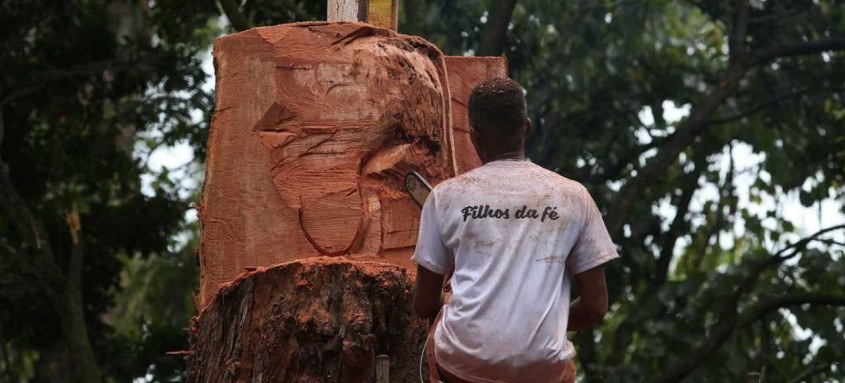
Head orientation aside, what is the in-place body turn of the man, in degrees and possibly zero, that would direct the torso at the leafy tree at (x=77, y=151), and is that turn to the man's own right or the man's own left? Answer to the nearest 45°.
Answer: approximately 45° to the man's own left

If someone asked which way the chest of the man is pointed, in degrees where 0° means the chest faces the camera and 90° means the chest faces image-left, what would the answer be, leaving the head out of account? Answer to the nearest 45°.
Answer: approximately 180°

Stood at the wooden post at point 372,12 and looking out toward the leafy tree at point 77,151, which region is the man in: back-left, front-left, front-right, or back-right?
back-left

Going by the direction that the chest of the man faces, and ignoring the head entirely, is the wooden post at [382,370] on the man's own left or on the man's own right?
on the man's own left

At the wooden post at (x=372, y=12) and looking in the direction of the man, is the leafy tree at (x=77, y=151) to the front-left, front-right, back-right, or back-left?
back-right

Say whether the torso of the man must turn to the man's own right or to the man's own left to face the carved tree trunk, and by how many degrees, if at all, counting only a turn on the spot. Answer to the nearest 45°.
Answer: approximately 45° to the man's own left

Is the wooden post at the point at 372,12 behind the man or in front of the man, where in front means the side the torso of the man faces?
in front

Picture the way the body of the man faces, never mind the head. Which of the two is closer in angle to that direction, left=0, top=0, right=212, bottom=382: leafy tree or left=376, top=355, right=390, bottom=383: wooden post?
the leafy tree
